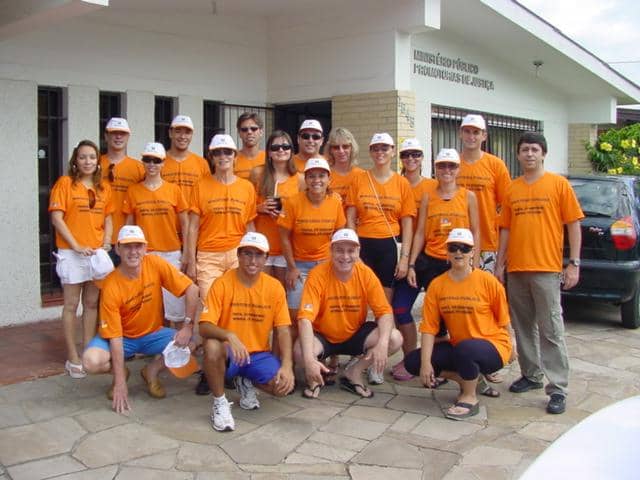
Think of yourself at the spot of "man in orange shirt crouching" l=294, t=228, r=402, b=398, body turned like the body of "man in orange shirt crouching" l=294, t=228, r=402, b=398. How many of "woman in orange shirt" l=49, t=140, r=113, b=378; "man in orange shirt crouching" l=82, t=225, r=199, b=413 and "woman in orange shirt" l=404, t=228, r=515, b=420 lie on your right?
2

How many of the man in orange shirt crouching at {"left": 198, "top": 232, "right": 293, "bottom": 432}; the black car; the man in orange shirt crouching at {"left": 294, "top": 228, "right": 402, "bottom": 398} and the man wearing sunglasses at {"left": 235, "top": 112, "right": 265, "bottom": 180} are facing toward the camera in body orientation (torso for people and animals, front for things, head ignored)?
3

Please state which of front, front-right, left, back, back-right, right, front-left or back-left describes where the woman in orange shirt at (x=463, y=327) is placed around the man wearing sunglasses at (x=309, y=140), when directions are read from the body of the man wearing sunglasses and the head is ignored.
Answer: front-left

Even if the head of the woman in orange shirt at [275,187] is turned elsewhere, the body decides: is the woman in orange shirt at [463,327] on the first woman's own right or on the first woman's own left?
on the first woman's own left

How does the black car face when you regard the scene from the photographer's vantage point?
facing away from the viewer and to the right of the viewer

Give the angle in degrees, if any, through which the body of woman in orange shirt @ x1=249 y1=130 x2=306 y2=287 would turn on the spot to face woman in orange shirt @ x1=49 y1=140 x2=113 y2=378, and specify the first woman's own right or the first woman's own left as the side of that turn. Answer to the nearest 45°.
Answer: approximately 90° to the first woman's own right
